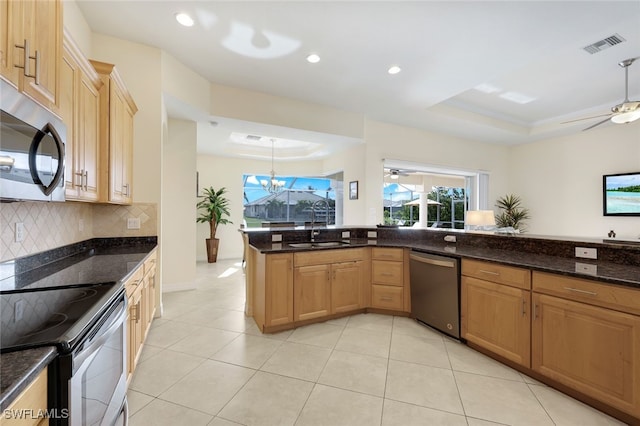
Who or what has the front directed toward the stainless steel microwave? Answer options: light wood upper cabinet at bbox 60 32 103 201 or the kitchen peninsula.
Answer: the kitchen peninsula

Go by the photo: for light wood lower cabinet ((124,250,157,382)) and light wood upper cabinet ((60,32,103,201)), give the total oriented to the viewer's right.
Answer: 2

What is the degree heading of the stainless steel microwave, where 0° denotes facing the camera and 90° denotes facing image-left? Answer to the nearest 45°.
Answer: approximately 315°

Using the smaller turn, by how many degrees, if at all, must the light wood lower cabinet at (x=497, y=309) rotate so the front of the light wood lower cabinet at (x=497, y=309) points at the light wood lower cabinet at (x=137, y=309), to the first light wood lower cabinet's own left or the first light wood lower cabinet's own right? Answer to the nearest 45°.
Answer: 0° — it already faces it

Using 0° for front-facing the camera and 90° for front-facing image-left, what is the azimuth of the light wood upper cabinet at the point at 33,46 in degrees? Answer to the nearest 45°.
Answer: approximately 315°

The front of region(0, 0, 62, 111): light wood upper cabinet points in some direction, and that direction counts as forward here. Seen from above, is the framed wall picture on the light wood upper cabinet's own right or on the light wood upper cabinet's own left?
on the light wood upper cabinet's own left

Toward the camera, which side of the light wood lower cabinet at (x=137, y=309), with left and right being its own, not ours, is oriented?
right

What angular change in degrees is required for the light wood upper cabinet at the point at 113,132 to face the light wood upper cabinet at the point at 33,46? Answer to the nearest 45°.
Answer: approximately 45° to its right

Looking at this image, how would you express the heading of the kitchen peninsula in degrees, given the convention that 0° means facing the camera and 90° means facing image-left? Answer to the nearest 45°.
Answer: approximately 45°

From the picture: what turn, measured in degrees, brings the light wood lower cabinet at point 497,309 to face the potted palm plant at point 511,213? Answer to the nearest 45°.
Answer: approximately 135° to its right

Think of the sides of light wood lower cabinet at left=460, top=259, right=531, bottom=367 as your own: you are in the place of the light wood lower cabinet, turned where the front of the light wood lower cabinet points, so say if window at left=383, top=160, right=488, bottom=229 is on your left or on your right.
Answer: on your right

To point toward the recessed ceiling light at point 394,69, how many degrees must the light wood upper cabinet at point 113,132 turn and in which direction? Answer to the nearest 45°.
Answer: approximately 45° to its left

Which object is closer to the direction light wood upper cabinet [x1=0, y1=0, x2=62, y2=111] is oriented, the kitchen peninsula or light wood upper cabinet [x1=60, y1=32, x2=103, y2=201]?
the kitchen peninsula
